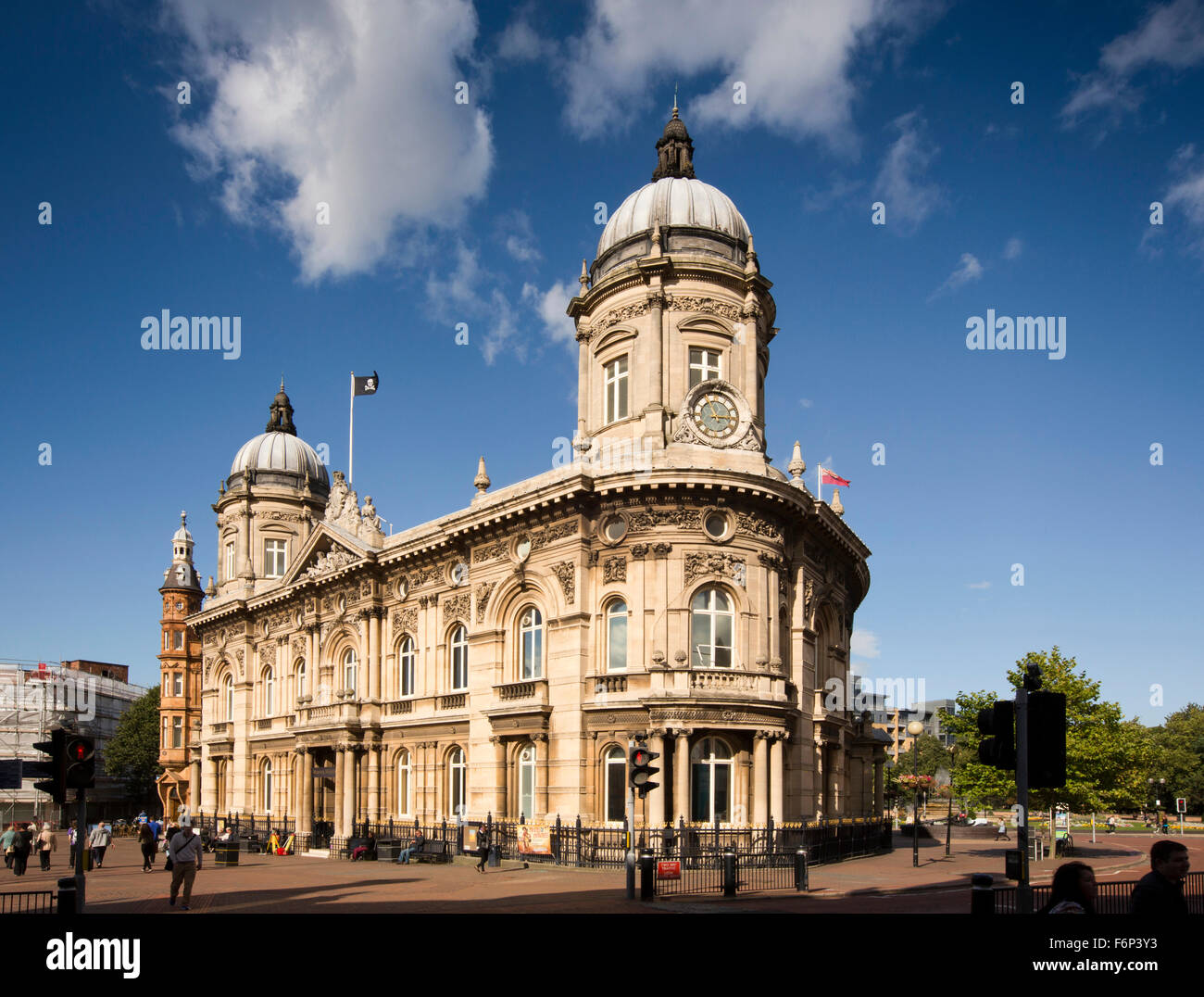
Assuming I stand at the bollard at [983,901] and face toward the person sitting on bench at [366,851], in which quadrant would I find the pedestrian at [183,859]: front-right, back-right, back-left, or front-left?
front-left

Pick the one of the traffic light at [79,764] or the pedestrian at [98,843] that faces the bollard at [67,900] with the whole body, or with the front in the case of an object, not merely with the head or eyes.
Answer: the traffic light

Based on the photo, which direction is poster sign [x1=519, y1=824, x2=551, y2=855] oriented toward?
toward the camera

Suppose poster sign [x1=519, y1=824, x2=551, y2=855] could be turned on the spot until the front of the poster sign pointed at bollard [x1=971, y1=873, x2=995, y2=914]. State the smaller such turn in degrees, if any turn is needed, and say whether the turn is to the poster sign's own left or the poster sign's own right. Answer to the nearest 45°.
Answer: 0° — it already faces it

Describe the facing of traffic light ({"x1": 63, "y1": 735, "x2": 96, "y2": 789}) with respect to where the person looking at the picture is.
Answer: facing the viewer

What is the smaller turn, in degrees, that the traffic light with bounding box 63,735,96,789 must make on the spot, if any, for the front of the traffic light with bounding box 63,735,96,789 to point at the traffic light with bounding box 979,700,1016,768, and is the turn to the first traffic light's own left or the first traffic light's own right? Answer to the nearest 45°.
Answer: approximately 45° to the first traffic light's own left

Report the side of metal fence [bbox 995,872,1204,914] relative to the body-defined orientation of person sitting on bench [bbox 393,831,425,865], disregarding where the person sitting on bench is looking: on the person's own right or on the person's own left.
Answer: on the person's own left
